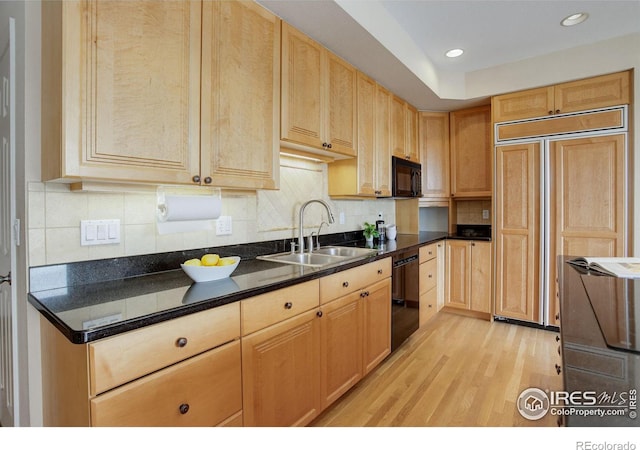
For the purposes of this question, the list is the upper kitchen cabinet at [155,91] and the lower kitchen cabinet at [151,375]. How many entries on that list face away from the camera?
0

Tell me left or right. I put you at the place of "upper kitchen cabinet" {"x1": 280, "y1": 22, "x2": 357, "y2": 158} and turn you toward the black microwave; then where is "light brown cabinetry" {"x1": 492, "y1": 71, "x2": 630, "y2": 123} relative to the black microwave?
right

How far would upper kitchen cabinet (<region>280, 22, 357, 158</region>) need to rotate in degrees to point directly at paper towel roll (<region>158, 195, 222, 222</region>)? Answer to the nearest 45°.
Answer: approximately 90° to its right

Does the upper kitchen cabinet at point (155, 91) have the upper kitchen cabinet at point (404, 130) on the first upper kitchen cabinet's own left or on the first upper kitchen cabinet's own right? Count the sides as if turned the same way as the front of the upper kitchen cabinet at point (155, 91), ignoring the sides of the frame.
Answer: on the first upper kitchen cabinet's own left

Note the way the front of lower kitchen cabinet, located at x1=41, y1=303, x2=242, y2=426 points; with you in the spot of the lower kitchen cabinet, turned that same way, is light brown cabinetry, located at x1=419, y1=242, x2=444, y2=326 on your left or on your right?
on your left

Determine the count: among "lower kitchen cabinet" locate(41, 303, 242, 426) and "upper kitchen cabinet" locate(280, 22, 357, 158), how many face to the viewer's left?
0

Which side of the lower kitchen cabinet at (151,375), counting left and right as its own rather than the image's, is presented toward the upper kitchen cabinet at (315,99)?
left

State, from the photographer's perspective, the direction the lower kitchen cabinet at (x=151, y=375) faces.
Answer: facing the viewer and to the right of the viewer

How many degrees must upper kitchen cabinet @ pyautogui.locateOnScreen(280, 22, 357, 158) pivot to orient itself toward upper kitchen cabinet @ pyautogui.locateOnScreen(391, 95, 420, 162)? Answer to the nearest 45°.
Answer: approximately 90° to its left

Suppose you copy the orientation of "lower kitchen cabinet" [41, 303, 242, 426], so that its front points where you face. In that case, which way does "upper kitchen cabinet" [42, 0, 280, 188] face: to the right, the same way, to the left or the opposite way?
the same way

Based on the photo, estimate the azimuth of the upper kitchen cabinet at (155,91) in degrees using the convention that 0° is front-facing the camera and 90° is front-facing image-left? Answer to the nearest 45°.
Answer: approximately 315°

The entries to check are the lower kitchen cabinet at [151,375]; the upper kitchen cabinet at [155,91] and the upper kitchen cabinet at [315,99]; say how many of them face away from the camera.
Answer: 0
